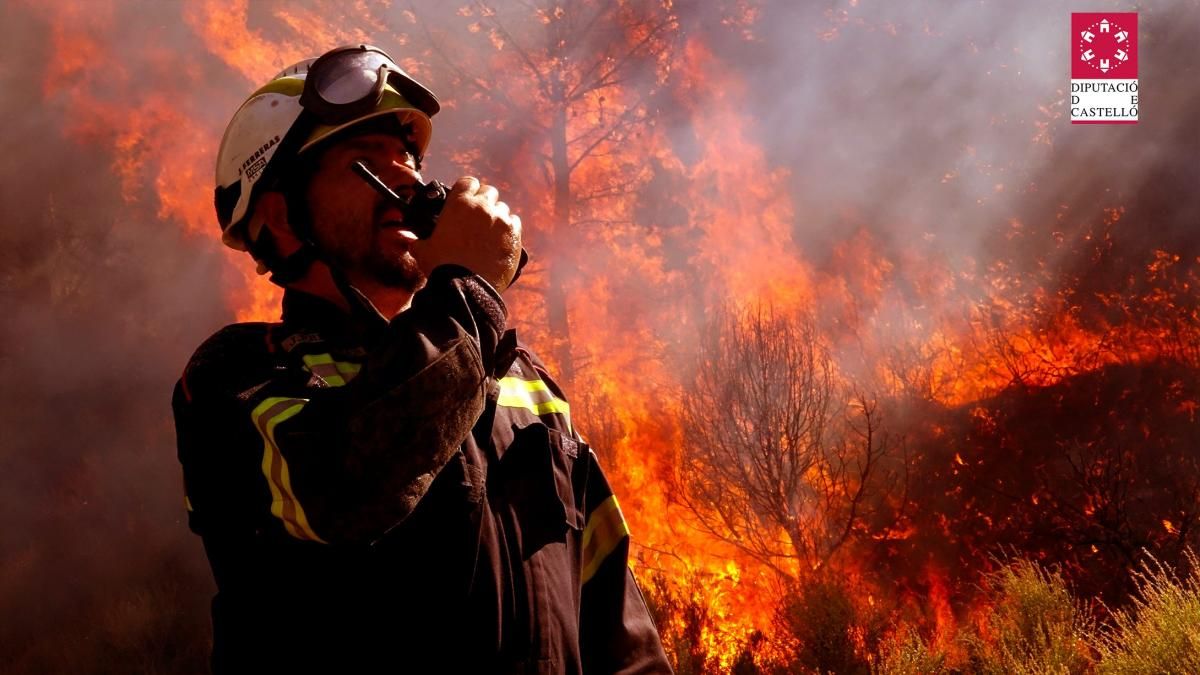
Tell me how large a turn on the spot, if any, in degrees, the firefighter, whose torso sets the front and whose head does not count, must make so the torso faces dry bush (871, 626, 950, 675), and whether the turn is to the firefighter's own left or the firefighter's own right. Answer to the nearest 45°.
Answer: approximately 90° to the firefighter's own left

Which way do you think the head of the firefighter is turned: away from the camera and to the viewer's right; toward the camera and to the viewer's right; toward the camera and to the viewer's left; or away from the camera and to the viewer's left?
toward the camera and to the viewer's right

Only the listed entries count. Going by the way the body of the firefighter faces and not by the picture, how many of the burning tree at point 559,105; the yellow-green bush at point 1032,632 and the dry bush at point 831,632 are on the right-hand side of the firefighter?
0

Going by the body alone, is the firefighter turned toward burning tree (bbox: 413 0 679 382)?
no

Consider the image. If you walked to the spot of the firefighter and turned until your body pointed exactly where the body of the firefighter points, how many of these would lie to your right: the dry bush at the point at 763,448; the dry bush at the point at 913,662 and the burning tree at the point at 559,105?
0

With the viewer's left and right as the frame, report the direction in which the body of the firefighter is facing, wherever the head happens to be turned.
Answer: facing the viewer and to the right of the viewer

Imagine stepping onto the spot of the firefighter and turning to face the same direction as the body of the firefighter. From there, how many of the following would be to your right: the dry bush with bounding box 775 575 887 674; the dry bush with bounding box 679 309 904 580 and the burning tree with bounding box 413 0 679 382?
0

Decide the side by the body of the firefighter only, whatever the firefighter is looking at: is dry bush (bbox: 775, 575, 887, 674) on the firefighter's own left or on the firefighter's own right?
on the firefighter's own left

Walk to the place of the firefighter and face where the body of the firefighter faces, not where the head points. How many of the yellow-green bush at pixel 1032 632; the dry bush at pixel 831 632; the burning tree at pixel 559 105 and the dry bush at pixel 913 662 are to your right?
0

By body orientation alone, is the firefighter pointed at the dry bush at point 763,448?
no

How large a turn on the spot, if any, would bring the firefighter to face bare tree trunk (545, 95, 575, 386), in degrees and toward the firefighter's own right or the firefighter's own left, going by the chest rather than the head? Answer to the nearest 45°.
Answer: approximately 135° to the firefighter's own left
